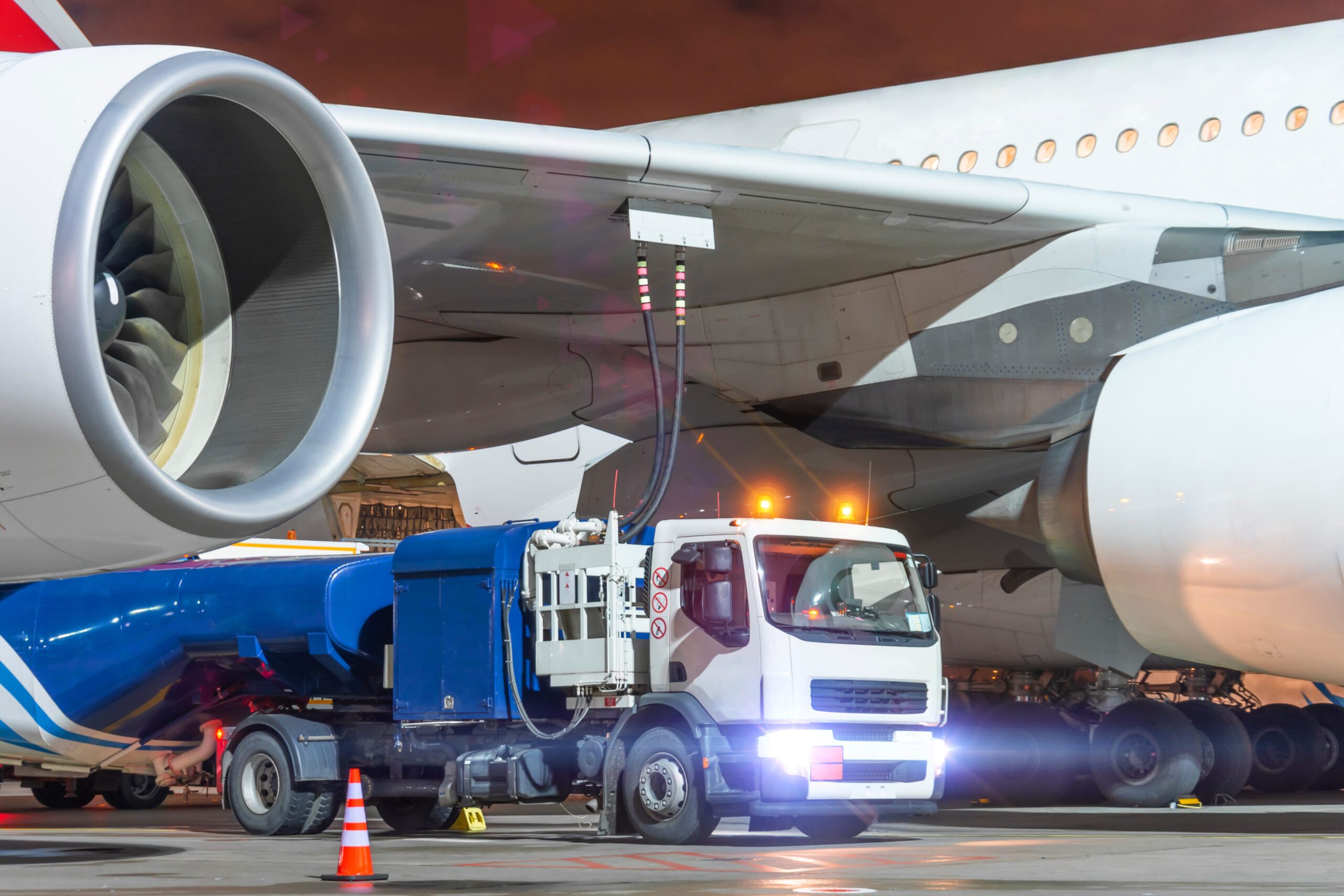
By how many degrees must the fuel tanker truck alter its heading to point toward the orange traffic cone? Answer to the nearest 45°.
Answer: approximately 45° to its right

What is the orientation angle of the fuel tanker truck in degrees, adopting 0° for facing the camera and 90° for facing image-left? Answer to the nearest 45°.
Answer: approximately 315°
